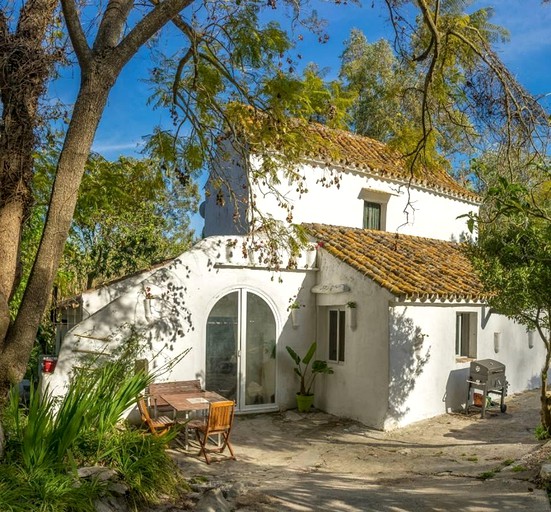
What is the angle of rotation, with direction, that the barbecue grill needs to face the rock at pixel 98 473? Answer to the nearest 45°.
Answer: approximately 45° to its right

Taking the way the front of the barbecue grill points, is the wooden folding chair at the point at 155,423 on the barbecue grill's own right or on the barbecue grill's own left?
on the barbecue grill's own right

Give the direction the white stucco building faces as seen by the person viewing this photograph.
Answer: facing the viewer

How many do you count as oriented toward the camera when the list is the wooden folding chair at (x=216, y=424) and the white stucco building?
1

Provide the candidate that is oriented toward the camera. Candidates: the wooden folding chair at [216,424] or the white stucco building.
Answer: the white stucco building

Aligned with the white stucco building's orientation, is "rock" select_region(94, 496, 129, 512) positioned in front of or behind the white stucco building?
in front

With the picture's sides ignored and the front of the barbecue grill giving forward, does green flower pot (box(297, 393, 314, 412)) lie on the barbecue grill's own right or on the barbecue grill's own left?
on the barbecue grill's own right

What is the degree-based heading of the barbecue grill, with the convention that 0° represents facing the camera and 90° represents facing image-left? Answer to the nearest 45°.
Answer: approximately 315°

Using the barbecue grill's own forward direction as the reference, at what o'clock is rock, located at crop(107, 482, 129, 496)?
The rock is roughly at 2 o'clock from the barbecue grill.

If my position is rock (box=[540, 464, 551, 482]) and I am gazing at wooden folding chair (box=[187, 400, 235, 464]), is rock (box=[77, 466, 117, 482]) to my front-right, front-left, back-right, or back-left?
front-left

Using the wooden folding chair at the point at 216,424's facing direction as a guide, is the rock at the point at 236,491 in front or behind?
behind

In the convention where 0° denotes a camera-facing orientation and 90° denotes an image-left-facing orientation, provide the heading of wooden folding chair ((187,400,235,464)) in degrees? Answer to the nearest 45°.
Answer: approximately 135°
